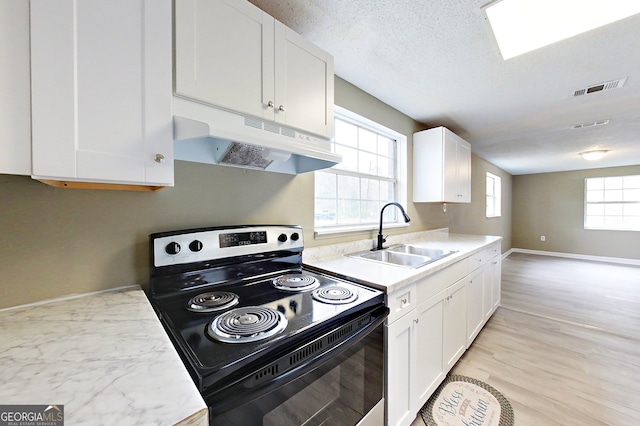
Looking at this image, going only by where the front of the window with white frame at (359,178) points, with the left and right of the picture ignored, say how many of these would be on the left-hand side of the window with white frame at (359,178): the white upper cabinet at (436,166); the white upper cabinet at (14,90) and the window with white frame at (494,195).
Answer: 2

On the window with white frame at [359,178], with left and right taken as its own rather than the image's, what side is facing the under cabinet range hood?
right

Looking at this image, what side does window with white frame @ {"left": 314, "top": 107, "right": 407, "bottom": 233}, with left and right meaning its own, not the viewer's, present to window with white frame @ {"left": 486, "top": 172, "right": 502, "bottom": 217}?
left

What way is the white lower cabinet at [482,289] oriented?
to the viewer's right
